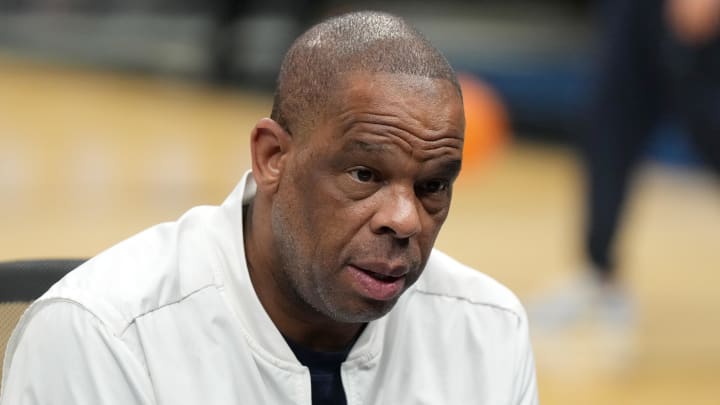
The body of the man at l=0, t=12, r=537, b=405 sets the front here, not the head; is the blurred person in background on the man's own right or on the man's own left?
on the man's own left

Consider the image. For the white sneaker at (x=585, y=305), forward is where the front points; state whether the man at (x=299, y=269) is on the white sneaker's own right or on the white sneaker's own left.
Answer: on the white sneaker's own left

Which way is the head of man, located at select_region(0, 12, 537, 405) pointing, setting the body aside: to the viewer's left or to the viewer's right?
to the viewer's right

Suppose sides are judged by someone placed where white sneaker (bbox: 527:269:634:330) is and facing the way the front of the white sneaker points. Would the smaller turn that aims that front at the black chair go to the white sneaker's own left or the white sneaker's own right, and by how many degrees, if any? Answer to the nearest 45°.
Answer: approximately 90° to the white sneaker's own left

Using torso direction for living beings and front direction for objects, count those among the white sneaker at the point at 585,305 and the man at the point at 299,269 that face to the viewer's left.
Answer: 1

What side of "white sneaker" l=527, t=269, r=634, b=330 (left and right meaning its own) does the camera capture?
left

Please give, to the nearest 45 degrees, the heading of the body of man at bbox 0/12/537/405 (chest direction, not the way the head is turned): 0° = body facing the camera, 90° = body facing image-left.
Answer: approximately 315°
